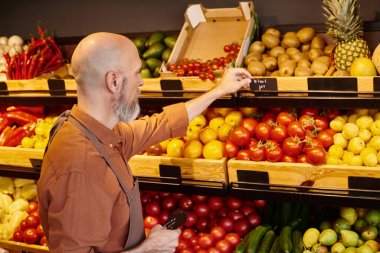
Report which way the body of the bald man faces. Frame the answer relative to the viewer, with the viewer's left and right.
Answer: facing to the right of the viewer

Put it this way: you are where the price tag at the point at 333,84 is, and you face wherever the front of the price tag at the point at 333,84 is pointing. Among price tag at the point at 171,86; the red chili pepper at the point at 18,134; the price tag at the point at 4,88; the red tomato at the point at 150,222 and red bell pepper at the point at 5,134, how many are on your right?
5

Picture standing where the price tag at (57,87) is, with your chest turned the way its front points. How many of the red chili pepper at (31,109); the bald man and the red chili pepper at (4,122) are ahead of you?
1

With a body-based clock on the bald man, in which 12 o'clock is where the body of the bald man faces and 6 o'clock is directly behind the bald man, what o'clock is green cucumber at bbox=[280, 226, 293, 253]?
The green cucumber is roughly at 11 o'clock from the bald man.

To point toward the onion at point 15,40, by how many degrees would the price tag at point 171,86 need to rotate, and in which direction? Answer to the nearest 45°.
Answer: approximately 135° to its right

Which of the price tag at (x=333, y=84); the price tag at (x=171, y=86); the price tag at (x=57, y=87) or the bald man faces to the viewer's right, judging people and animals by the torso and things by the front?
the bald man
